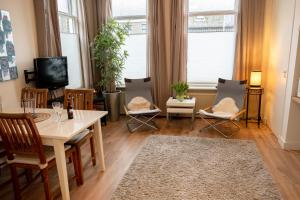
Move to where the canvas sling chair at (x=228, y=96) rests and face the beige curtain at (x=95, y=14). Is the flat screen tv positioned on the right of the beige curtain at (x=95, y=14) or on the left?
left

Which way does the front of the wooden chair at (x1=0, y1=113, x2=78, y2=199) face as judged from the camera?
facing away from the viewer and to the right of the viewer

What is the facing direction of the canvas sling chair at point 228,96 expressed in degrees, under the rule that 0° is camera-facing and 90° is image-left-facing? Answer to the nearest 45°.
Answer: approximately 45°

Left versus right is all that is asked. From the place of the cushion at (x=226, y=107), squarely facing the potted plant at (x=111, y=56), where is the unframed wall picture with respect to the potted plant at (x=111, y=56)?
left

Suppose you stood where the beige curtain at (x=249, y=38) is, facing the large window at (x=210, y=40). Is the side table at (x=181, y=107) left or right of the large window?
left
